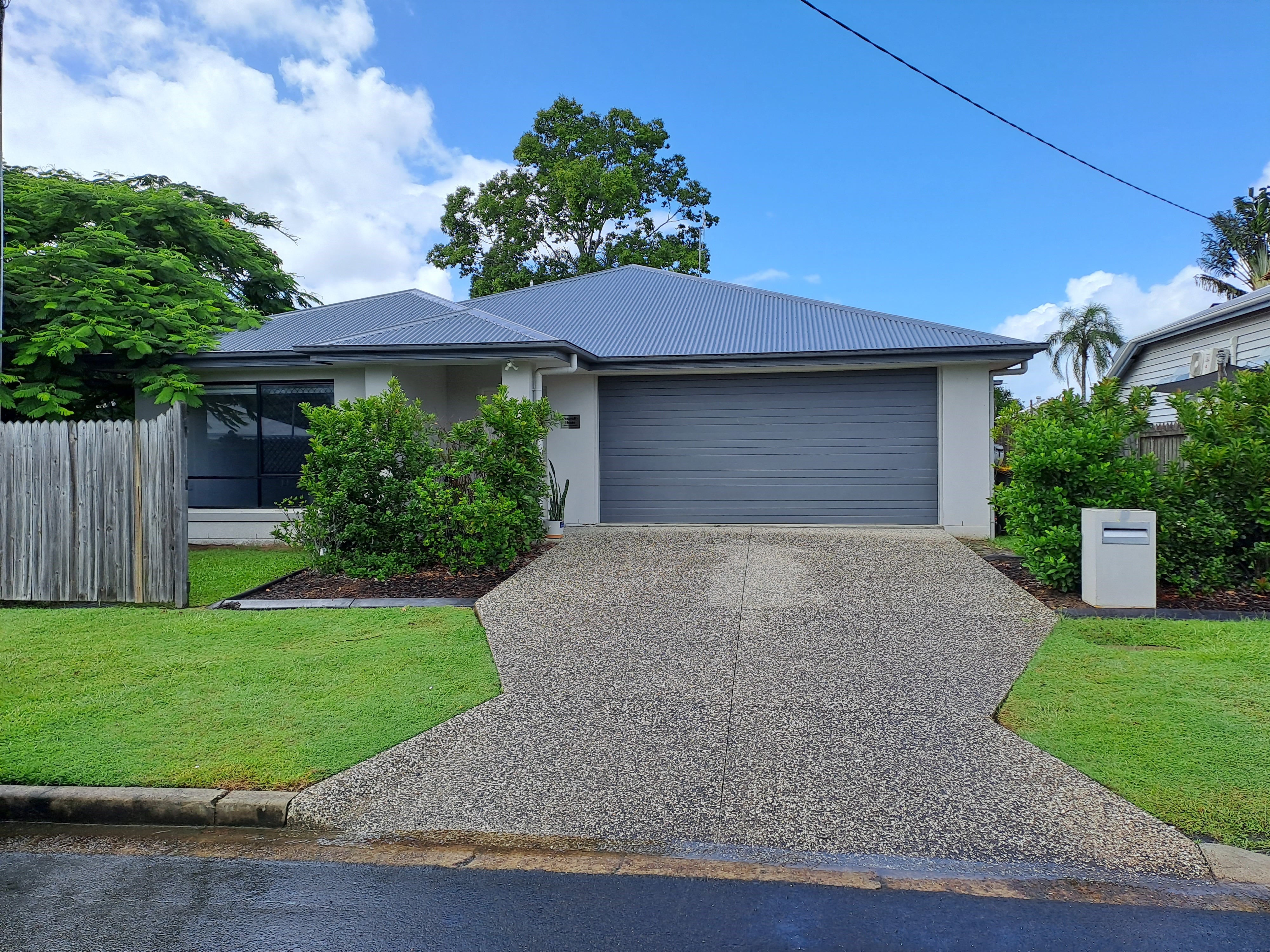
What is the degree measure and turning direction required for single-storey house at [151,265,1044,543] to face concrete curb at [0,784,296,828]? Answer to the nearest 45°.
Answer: approximately 45° to its right

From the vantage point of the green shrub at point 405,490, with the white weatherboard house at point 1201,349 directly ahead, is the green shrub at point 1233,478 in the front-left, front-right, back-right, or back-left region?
front-right

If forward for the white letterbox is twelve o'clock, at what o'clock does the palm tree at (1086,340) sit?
The palm tree is roughly at 6 o'clock from the white letterbox.

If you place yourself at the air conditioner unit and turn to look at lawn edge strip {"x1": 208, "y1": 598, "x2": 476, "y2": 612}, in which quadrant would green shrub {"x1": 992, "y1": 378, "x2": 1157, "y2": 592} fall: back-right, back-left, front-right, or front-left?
front-left

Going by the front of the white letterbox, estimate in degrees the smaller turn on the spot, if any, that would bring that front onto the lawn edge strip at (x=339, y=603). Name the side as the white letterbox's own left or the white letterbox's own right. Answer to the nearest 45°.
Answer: approximately 45° to the white letterbox's own right

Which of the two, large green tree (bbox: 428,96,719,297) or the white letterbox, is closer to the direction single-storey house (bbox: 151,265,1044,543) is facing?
the white letterbox

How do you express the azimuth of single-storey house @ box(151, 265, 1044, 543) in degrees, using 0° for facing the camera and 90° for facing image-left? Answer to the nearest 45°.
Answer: approximately 0°

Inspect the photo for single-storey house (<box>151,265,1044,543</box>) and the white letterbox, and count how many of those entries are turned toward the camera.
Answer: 2

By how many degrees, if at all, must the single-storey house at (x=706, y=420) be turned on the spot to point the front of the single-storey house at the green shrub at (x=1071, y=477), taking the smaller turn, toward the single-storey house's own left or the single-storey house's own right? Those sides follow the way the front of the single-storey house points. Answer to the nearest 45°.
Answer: approximately 45° to the single-storey house's own left

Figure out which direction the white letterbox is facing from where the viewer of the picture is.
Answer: facing the viewer

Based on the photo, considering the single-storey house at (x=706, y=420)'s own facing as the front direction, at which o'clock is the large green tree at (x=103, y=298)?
The large green tree is roughly at 3 o'clock from the single-storey house.

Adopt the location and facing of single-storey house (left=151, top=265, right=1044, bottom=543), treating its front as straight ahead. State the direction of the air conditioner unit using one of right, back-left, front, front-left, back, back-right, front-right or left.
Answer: left

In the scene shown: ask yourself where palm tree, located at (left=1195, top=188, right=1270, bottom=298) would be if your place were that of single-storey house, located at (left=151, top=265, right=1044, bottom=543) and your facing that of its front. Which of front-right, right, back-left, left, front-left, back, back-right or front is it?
back-left

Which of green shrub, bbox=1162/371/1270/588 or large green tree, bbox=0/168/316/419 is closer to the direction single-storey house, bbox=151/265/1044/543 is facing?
the green shrub

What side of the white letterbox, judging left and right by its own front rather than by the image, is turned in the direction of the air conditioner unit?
back

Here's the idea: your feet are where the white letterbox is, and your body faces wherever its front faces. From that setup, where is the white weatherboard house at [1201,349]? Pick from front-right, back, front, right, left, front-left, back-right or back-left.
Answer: back
